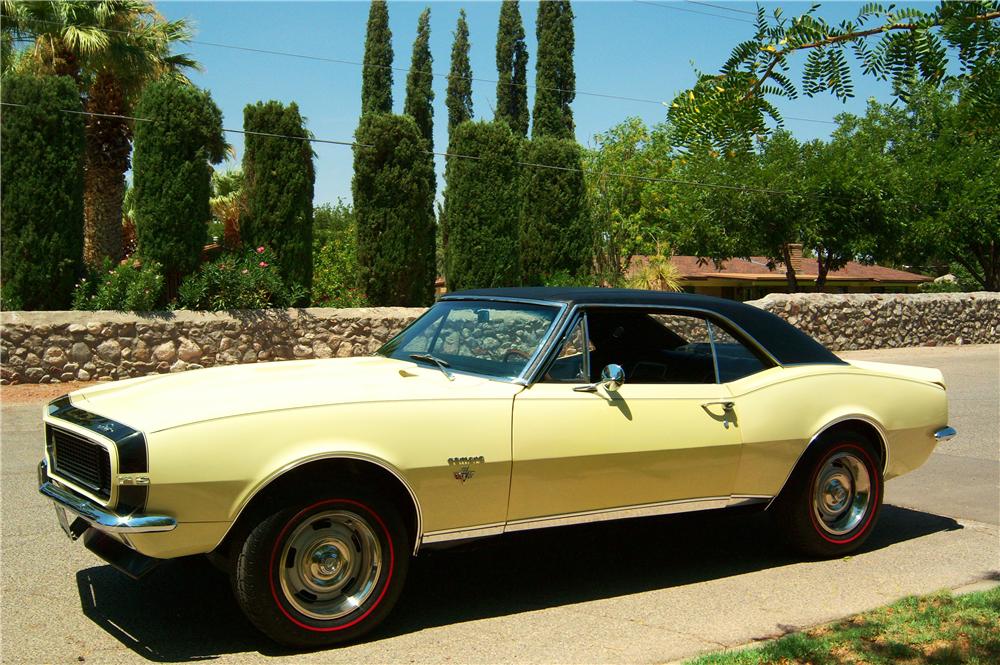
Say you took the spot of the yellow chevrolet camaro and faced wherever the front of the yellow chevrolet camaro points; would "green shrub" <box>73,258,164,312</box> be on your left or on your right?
on your right

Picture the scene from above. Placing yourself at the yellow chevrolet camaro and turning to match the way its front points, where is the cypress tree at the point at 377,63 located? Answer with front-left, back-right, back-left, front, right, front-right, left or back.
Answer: back-right

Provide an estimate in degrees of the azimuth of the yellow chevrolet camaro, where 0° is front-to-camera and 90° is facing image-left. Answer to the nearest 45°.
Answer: approximately 45°

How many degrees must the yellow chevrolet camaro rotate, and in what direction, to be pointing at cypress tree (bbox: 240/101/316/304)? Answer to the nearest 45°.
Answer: approximately 135° to its right

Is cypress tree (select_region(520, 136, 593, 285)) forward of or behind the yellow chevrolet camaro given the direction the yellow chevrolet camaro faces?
behind

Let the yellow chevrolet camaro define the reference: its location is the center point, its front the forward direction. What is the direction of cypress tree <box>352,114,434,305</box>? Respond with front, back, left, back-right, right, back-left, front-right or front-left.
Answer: back-right

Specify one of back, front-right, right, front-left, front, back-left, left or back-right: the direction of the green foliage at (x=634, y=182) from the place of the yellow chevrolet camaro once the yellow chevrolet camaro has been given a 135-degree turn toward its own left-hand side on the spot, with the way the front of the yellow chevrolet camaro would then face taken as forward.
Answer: left

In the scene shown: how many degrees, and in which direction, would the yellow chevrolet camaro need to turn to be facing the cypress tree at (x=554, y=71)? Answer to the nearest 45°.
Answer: approximately 135° to its right

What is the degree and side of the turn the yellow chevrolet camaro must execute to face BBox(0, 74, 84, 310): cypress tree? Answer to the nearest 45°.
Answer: approximately 90° to its right
